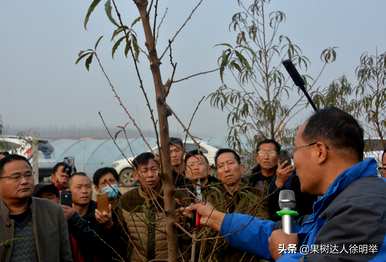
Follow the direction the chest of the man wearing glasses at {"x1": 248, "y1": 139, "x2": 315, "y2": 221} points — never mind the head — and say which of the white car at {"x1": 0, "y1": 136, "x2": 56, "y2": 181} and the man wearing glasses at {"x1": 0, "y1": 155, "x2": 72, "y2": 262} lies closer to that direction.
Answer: the man wearing glasses

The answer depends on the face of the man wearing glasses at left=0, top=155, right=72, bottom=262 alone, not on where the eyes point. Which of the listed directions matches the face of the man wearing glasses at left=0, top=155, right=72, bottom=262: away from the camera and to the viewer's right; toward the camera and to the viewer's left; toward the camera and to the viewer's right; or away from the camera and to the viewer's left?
toward the camera and to the viewer's right

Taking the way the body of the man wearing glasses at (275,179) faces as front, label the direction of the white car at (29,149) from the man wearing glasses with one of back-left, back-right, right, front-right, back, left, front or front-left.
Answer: back-right

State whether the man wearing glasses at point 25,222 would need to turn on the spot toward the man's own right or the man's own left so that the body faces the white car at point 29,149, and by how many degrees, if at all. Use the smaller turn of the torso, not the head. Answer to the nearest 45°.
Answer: approximately 135° to the man's own left

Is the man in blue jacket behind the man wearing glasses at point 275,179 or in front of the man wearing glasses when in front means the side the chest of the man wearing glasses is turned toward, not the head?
in front

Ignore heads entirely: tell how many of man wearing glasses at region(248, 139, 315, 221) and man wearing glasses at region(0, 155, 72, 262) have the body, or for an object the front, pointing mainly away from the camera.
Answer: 0

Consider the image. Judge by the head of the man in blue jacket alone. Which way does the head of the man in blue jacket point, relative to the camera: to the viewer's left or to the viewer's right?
to the viewer's left

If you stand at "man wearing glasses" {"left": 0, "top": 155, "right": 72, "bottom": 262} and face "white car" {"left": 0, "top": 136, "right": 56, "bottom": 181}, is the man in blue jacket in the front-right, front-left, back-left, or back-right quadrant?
back-right

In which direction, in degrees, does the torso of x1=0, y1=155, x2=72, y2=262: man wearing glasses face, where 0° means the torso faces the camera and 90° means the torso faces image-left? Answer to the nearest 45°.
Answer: approximately 315°

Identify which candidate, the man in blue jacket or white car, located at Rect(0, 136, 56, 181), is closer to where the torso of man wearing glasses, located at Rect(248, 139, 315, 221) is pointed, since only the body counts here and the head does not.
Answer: the man in blue jacket

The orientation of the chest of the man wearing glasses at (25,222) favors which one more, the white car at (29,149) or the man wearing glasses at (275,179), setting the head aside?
the man wearing glasses

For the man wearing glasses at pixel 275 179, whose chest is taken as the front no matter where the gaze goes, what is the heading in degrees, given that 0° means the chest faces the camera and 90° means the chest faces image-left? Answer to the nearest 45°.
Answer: approximately 0°
